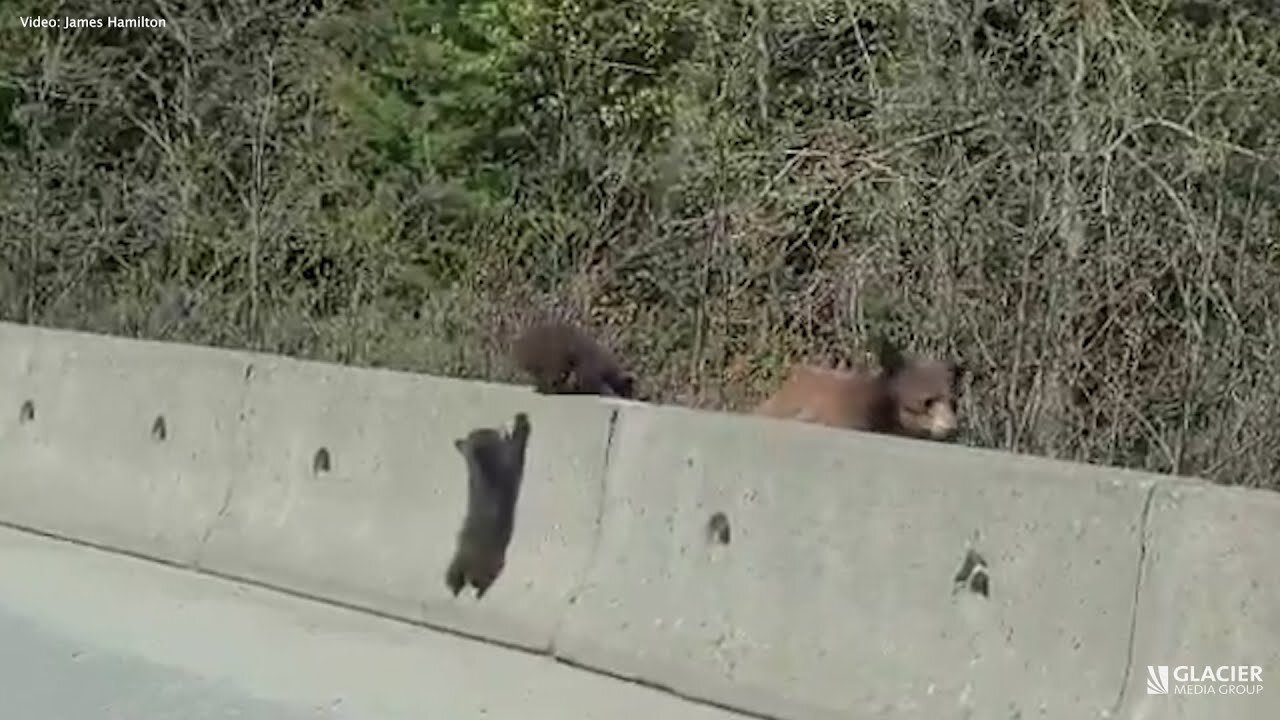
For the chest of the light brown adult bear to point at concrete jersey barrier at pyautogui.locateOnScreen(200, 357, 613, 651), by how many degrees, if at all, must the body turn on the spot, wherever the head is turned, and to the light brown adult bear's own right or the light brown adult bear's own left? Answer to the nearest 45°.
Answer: approximately 135° to the light brown adult bear's own right

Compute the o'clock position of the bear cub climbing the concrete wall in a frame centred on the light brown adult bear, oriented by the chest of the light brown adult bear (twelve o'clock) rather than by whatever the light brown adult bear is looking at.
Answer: The bear cub climbing the concrete wall is roughly at 4 o'clock from the light brown adult bear.

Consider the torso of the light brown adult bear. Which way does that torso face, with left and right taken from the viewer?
facing the viewer and to the right of the viewer

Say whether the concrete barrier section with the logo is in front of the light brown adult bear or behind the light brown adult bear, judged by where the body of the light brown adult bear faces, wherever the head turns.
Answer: in front
